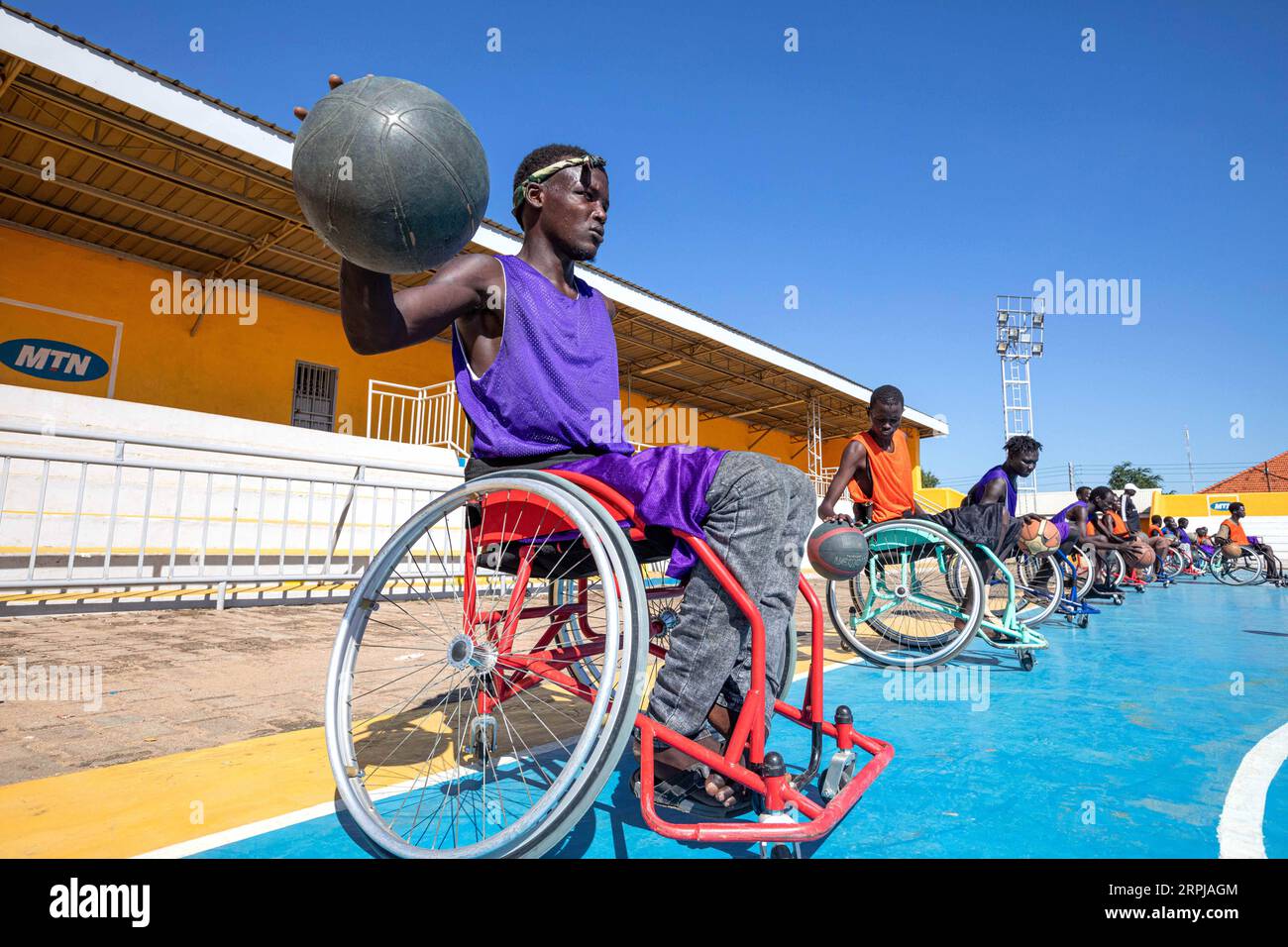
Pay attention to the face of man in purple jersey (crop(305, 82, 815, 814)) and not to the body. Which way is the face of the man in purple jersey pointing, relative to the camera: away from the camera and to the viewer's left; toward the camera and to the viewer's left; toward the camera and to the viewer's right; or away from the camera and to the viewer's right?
toward the camera and to the viewer's right

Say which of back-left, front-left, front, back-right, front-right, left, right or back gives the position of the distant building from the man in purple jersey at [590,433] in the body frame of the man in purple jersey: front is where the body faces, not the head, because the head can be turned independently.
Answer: left

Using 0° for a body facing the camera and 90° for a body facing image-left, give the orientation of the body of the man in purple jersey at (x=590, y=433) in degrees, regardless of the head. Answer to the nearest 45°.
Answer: approximately 315°

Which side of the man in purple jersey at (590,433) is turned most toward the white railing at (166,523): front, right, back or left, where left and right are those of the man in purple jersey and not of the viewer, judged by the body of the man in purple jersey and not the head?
back

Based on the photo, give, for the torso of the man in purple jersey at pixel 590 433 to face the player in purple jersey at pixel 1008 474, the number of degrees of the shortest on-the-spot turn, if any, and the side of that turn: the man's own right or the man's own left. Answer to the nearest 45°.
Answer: approximately 90° to the man's own left
